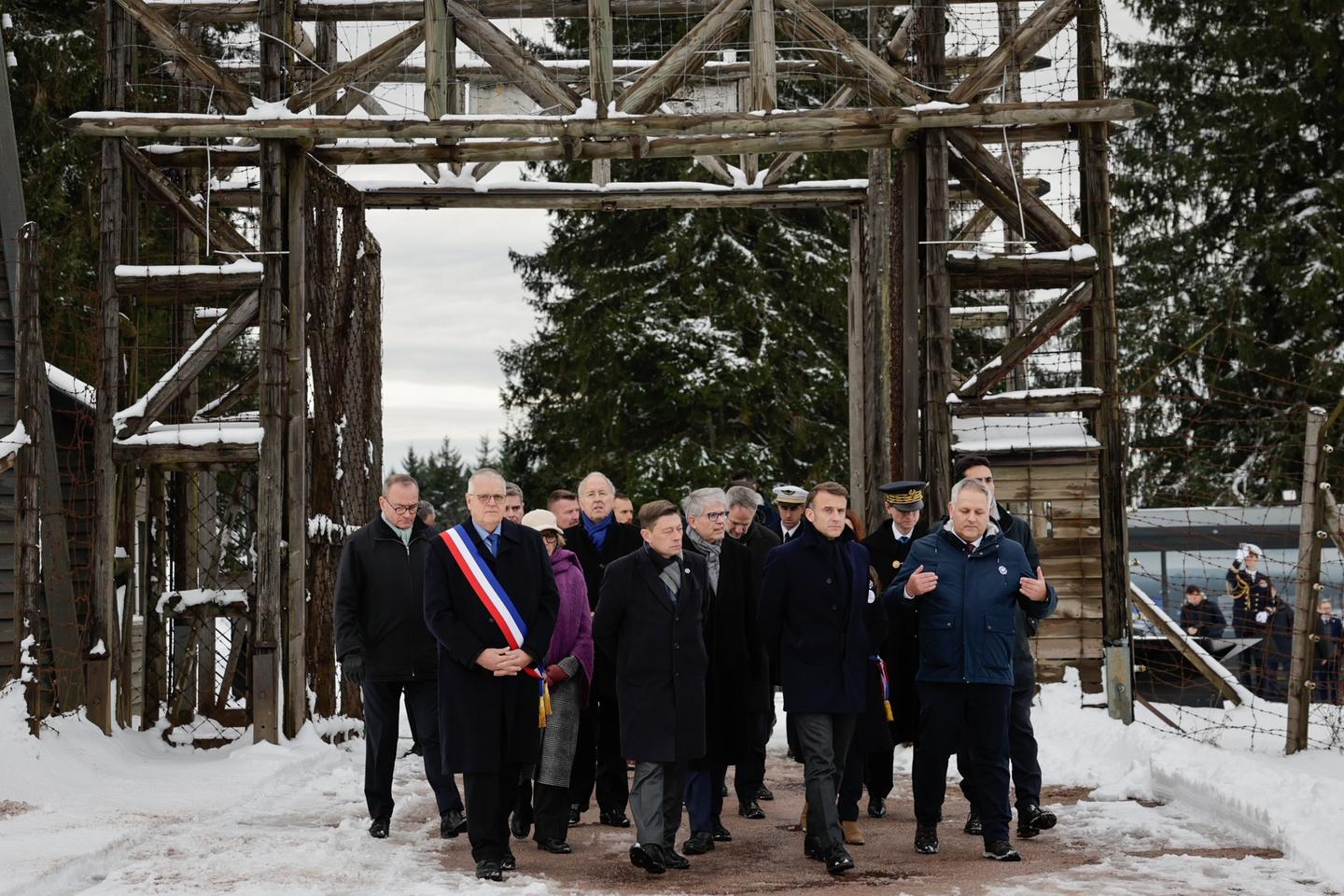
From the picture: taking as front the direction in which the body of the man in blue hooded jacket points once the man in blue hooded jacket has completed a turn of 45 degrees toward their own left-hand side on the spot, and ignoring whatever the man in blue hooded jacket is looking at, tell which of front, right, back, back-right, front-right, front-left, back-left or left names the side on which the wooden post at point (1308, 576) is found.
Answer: left

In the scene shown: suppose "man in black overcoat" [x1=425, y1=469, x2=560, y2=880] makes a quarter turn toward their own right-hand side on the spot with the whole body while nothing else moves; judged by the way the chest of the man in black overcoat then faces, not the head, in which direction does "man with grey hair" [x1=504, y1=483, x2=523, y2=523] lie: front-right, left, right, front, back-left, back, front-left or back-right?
right

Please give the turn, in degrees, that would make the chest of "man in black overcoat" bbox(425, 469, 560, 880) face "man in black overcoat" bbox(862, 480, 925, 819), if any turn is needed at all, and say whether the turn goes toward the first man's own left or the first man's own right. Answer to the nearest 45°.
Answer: approximately 135° to the first man's own left

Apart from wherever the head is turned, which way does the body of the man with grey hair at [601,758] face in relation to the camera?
toward the camera

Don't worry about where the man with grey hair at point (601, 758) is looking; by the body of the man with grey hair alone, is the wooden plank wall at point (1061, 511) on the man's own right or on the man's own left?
on the man's own left

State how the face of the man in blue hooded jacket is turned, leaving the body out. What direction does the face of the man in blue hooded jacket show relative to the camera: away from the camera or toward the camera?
toward the camera

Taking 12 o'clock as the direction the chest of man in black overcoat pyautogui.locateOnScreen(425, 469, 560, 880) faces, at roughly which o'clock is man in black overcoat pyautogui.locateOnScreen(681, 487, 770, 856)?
man in black overcoat pyautogui.locateOnScreen(681, 487, 770, 856) is roughly at 8 o'clock from man in black overcoat pyautogui.locateOnScreen(425, 469, 560, 880).

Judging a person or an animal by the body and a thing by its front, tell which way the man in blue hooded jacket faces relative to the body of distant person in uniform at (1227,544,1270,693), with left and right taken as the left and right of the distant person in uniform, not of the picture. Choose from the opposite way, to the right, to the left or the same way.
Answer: the same way

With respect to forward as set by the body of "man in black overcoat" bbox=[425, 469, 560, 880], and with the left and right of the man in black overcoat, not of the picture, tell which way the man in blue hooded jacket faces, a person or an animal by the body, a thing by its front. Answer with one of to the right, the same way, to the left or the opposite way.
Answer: the same way

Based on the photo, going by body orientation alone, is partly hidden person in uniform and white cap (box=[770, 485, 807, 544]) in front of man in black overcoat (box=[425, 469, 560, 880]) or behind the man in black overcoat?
behind

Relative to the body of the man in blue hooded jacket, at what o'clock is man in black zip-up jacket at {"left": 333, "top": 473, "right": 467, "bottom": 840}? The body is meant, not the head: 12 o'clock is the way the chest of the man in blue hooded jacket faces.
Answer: The man in black zip-up jacket is roughly at 3 o'clock from the man in blue hooded jacket.

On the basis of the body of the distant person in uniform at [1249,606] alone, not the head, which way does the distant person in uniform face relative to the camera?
toward the camera

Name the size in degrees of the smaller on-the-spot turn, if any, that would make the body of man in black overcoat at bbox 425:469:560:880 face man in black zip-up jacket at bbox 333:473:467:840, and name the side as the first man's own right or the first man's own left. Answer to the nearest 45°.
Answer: approximately 135° to the first man's own right

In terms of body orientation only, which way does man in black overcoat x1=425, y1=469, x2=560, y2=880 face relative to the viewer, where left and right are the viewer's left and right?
facing the viewer

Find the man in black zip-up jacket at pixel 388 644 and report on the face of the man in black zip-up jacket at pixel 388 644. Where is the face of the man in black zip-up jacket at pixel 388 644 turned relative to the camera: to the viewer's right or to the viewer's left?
to the viewer's right

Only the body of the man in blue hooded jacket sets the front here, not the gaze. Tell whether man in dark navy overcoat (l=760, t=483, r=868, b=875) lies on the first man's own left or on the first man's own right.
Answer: on the first man's own right

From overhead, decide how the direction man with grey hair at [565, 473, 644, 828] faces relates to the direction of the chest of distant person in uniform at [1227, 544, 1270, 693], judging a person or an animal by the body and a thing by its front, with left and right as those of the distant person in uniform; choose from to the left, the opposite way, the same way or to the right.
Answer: the same way

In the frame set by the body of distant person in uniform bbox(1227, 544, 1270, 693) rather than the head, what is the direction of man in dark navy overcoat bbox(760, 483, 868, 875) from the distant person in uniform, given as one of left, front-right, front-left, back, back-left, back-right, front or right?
front

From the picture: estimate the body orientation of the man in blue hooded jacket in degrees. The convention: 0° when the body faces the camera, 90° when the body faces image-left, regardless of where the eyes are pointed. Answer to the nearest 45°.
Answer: approximately 0°

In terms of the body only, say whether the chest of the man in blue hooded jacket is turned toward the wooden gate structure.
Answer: no
